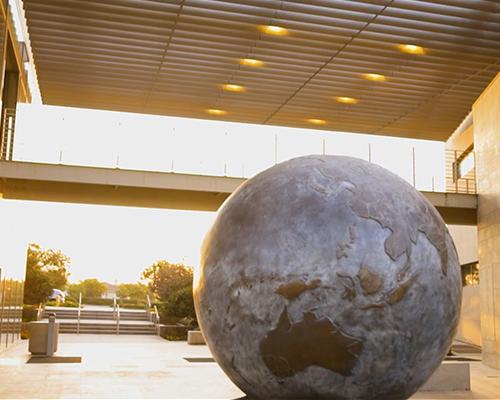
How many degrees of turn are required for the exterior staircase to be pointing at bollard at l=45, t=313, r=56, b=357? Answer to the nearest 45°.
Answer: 0° — it already faces it

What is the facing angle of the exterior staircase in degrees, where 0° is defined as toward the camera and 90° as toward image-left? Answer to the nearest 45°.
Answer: approximately 0°

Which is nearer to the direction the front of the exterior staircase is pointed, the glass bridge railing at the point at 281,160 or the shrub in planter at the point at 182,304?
the glass bridge railing

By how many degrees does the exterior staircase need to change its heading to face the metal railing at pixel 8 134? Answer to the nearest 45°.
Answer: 0° — it already faces it

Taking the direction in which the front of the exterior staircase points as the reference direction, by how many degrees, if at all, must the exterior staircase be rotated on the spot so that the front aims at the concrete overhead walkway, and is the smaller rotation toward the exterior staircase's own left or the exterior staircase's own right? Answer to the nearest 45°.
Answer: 0° — it already faces it

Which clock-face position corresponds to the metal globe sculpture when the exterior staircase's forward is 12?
The metal globe sculpture is roughly at 12 o'clock from the exterior staircase.
